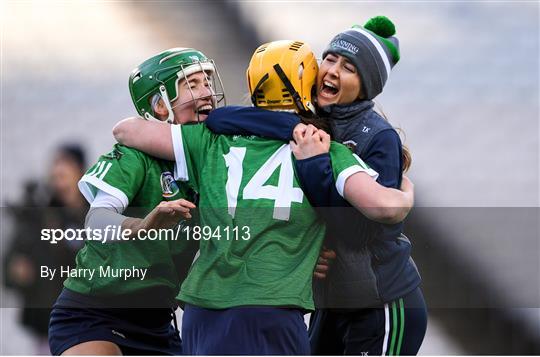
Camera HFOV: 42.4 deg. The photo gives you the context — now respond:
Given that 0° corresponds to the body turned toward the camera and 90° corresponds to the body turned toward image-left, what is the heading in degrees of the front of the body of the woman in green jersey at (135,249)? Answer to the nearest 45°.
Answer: approximately 315°
